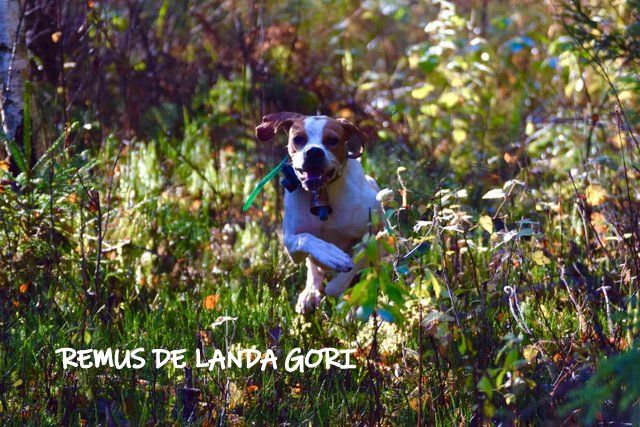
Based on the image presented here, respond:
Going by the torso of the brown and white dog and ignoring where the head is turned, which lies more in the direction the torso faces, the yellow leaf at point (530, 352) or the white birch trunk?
the yellow leaf

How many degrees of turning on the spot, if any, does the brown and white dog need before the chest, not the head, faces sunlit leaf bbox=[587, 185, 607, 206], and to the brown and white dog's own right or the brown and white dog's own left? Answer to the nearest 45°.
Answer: approximately 90° to the brown and white dog's own left

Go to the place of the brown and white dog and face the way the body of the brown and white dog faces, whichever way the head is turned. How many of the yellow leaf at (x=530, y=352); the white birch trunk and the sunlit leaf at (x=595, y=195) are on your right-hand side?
1

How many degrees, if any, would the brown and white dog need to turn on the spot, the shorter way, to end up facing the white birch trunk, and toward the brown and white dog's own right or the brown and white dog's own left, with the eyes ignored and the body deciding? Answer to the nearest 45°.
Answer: approximately 90° to the brown and white dog's own right

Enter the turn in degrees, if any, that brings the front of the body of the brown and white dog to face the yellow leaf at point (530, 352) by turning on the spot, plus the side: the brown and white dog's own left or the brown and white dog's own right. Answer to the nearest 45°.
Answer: approximately 45° to the brown and white dog's own left

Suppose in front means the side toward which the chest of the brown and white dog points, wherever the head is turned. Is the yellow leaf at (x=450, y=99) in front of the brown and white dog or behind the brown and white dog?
behind

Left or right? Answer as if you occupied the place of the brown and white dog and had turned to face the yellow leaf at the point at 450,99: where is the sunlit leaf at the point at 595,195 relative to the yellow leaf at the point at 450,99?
right

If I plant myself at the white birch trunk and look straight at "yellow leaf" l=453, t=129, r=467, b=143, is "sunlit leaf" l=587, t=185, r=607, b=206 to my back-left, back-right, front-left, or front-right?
front-right
